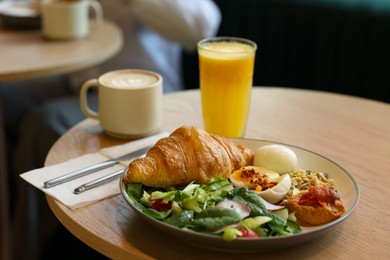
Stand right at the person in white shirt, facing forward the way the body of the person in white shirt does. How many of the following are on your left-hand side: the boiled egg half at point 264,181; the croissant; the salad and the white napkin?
4

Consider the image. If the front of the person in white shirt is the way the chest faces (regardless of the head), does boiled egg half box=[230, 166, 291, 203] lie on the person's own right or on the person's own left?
on the person's own left

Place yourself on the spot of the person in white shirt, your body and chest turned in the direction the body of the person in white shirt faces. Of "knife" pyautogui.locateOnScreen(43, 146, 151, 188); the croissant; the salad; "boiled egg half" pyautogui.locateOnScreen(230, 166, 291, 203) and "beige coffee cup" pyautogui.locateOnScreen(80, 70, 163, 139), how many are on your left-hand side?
5

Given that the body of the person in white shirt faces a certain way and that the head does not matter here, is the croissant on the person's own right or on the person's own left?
on the person's own left

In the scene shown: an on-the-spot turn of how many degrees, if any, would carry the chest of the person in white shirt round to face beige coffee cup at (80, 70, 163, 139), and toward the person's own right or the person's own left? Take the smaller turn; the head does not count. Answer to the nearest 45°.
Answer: approximately 90° to the person's own left

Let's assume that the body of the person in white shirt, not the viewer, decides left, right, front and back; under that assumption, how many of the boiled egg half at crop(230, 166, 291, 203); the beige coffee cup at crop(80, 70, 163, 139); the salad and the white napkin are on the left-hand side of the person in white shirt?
4

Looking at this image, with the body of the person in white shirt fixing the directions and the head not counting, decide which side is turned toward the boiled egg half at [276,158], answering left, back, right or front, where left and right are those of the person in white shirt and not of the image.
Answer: left

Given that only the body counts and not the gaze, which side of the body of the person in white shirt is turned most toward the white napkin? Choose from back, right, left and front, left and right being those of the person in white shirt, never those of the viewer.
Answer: left

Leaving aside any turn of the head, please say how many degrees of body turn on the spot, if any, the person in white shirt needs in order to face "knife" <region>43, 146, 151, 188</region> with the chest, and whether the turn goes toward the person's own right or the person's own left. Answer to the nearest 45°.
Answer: approximately 90° to the person's own left

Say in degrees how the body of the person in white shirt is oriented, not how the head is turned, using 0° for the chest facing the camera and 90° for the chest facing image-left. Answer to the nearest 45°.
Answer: approximately 90°
